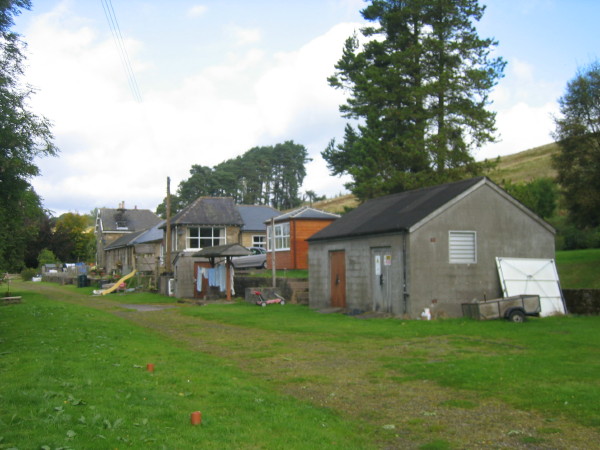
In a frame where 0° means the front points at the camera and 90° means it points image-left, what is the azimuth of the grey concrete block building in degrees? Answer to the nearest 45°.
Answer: approximately 45°

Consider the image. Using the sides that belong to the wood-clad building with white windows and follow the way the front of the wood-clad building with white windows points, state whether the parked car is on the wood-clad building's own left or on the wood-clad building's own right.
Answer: on the wood-clad building's own right

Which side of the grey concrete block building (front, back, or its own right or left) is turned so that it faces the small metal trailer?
left

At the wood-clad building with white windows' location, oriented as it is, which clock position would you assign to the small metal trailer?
The small metal trailer is roughly at 10 o'clock from the wood-clad building with white windows.

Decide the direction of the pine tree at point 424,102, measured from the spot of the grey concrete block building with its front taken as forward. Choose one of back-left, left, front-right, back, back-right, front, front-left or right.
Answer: back-right

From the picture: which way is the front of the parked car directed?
to the viewer's left

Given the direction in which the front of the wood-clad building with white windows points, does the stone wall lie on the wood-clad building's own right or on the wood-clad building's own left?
on the wood-clad building's own left
